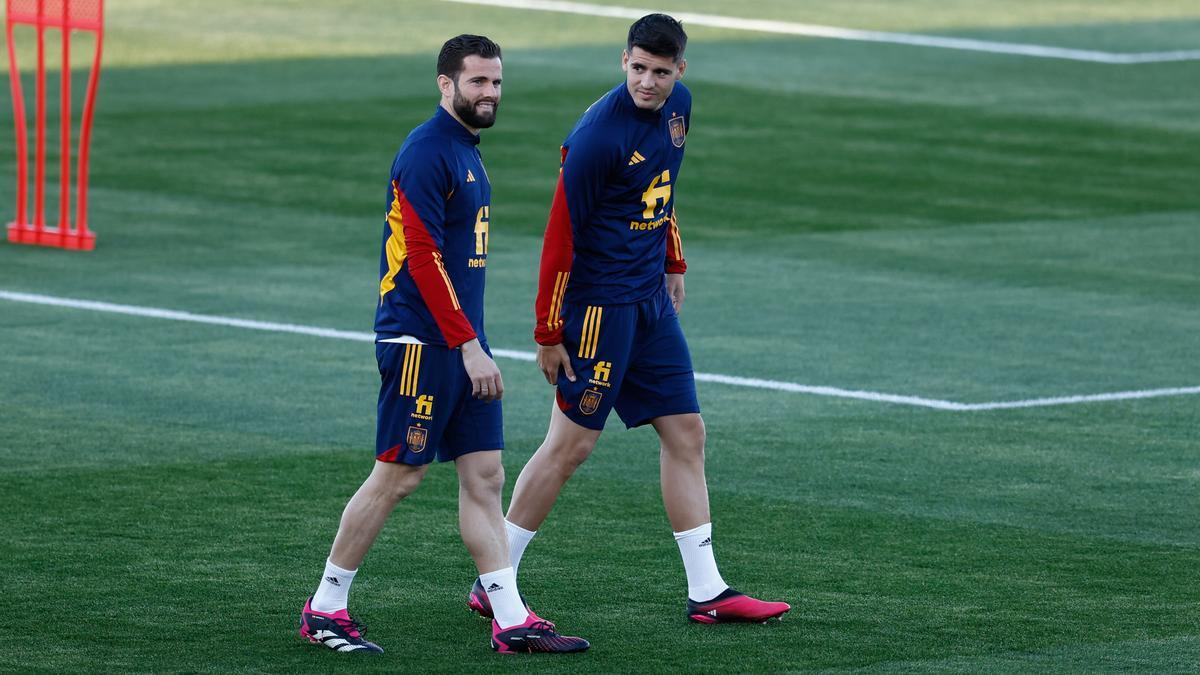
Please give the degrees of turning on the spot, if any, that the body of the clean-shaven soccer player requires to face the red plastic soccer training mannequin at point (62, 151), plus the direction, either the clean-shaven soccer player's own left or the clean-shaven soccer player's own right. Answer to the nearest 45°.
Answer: approximately 180°

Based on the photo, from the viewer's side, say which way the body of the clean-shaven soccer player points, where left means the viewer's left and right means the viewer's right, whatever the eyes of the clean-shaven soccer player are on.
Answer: facing the viewer and to the right of the viewer

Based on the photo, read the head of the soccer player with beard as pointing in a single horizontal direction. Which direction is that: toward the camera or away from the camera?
toward the camera

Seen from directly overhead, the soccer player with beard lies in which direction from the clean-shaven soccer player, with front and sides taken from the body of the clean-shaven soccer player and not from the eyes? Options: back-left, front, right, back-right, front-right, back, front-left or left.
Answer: right
